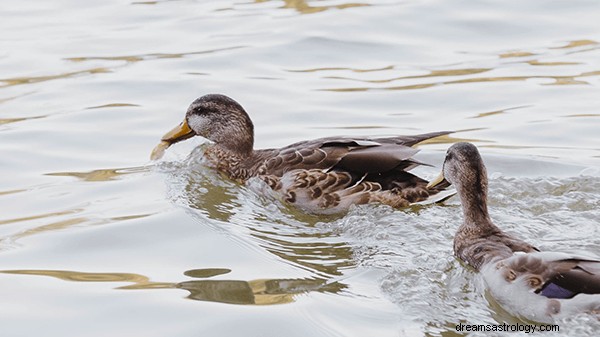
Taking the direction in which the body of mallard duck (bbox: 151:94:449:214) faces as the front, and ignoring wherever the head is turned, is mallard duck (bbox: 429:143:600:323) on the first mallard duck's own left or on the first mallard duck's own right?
on the first mallard duck's own left

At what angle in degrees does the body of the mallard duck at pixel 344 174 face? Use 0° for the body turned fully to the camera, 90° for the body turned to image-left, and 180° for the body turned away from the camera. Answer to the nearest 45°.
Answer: approximately 90°
